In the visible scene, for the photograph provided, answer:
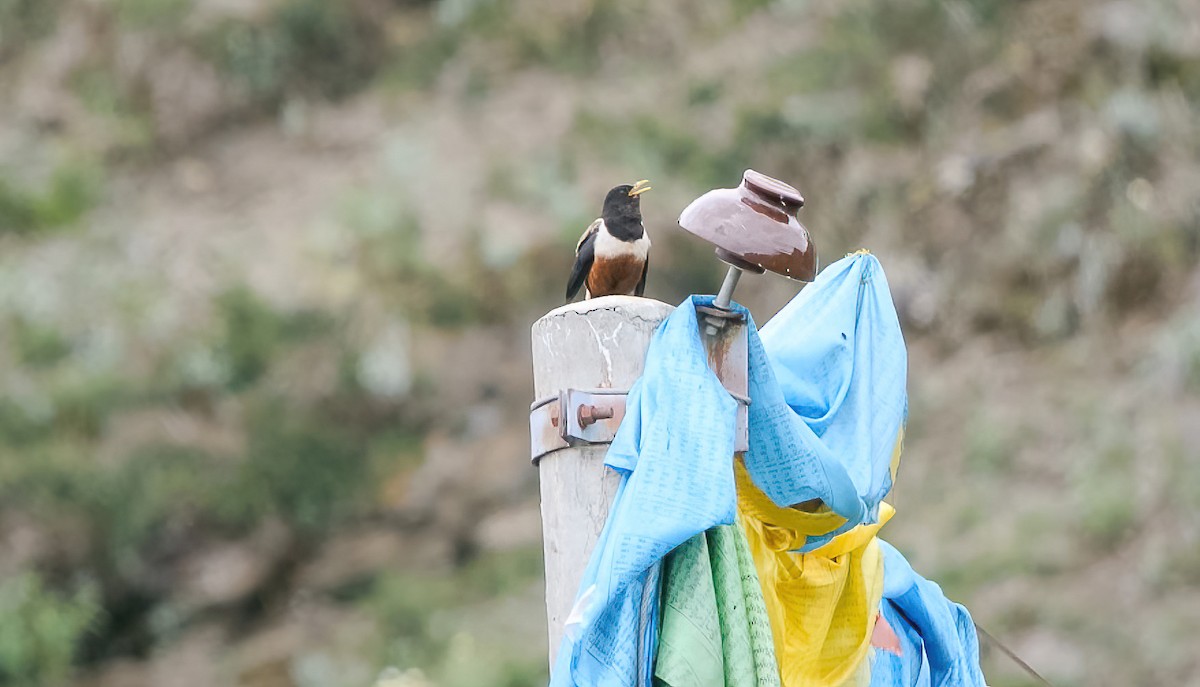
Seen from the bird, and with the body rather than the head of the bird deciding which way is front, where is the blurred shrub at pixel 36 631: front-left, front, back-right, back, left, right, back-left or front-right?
back

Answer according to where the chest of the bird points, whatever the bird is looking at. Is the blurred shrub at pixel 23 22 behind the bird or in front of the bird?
behind

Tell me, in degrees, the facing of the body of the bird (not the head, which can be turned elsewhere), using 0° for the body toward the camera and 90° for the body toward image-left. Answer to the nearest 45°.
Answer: approximately 315°

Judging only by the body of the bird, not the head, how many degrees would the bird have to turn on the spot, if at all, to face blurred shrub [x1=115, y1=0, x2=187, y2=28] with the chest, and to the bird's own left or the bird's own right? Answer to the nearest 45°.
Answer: approximately 180°

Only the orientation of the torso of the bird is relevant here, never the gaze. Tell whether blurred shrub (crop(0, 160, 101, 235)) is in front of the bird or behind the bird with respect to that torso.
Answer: behind

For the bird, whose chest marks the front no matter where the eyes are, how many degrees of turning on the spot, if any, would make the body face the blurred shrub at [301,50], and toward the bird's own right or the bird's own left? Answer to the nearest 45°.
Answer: approximately 135° to the bird's own left

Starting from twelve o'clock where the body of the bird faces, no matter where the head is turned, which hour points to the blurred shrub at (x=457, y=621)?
The blurred shrub is roughly at 7 o'clock from the bird.
